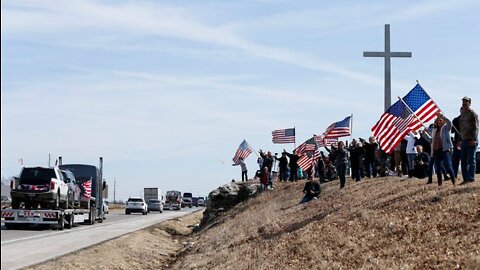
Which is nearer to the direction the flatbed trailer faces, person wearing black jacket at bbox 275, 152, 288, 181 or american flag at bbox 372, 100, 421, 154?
the person wearing black jacket

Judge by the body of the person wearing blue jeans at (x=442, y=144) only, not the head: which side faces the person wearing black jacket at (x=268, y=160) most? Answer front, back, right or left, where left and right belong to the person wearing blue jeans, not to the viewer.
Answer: right

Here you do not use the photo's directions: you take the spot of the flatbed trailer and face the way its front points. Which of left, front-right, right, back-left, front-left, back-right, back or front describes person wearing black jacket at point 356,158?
right

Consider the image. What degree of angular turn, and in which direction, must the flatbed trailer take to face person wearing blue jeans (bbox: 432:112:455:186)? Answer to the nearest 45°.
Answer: approximately 90° to its right

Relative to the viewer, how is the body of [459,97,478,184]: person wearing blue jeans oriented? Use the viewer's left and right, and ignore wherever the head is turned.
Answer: facing the viewer and to the left of the viewer

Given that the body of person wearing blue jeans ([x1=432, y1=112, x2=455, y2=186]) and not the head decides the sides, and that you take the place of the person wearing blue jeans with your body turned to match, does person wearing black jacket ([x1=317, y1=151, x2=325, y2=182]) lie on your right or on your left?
on your right

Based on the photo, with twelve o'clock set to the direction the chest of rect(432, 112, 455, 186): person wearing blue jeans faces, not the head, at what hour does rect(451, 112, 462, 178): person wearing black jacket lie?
The person wearing black jacket is roughly at 5 o'clock from the person wearing blue jeans.

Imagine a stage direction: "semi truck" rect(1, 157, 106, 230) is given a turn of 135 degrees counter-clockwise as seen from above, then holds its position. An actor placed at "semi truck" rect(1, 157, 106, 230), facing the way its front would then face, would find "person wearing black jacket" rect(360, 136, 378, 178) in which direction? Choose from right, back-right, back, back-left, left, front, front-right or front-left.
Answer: back-left

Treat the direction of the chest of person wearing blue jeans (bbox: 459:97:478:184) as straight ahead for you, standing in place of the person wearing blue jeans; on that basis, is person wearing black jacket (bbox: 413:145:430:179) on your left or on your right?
on your right
